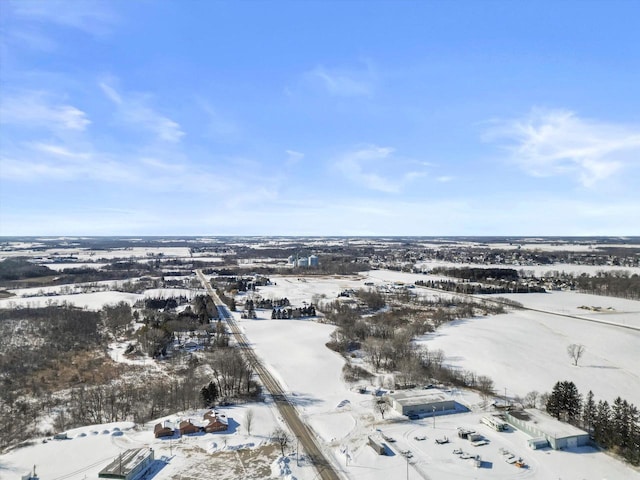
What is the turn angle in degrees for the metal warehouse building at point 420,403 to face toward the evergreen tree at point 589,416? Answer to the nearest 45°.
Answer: approximately 90° to its left

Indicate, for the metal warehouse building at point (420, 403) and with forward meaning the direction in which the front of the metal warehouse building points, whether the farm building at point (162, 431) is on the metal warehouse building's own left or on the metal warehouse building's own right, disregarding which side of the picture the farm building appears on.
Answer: on the metal warehouse building's own right

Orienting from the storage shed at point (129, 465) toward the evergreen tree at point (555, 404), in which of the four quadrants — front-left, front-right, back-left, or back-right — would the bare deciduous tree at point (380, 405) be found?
front-left

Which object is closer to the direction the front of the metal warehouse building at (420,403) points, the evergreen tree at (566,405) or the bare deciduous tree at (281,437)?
the bare deciduous tree

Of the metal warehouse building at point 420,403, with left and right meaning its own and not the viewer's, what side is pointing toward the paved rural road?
right

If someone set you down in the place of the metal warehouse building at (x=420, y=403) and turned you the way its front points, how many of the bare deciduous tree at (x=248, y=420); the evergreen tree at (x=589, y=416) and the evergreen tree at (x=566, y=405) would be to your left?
2

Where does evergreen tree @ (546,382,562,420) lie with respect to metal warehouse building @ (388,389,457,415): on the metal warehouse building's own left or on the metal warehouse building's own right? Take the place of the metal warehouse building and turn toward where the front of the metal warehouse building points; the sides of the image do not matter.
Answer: on the metal warehouse building's own left

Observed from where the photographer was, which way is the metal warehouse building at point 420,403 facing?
facing the viewer

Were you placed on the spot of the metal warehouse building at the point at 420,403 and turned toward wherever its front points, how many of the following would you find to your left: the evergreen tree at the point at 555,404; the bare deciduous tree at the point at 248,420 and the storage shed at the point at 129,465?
1

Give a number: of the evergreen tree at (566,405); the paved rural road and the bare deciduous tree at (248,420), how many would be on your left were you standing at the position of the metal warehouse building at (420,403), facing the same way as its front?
1

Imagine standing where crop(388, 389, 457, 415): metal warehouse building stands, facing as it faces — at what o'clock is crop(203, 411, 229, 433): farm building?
The farm building is roughly at 2 o'clock from the metal warehouse building.

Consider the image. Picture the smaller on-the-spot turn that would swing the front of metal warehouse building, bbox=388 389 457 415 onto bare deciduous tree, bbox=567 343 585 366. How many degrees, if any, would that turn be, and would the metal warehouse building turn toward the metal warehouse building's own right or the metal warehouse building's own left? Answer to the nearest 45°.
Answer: approximately 135° to the metal warehouse building's own left

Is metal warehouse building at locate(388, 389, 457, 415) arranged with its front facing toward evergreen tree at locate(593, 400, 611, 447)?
no

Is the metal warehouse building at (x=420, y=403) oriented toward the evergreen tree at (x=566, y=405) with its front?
no

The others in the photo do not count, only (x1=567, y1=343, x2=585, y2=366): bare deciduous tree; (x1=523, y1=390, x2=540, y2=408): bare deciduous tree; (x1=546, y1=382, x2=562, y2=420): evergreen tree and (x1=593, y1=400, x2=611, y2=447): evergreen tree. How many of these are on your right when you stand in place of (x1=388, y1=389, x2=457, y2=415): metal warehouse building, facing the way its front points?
0

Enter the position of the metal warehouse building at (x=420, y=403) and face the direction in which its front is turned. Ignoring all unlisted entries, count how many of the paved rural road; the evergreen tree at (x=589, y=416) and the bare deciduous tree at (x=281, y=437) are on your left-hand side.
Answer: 1

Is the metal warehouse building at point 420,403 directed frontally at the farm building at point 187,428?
no
